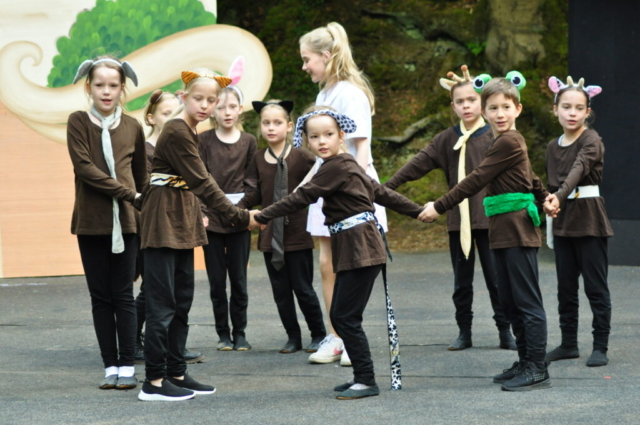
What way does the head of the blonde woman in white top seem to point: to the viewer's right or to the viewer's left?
to the viewer's left

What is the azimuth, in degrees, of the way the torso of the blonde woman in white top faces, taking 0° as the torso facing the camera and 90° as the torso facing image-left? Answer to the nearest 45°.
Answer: approximately 90°
